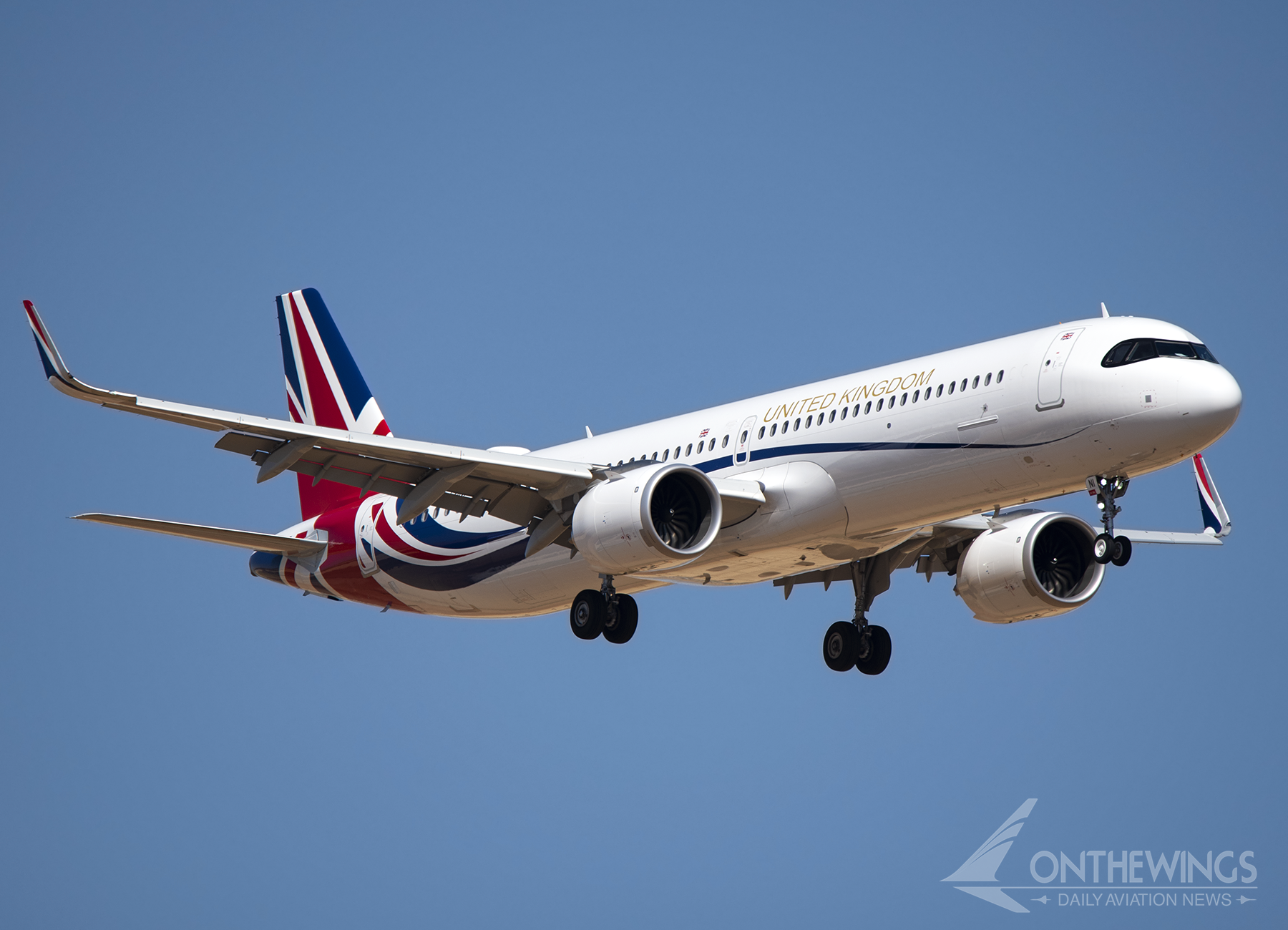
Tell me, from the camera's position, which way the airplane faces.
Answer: facing the viewer and to the right of the viewer
